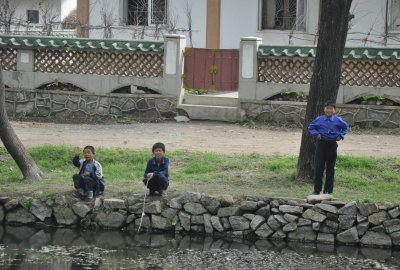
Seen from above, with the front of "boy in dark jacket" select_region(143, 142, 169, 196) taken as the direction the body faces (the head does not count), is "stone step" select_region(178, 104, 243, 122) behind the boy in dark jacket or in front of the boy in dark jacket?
behind

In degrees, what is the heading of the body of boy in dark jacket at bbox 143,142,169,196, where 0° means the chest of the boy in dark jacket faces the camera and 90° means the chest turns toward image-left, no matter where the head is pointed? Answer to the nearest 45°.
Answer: approximately 0°

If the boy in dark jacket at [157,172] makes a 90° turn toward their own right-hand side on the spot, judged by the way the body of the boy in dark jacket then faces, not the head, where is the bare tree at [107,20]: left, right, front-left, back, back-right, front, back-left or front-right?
right

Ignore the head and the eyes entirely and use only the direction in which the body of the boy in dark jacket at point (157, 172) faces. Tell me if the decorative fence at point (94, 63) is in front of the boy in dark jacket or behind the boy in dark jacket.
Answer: behind

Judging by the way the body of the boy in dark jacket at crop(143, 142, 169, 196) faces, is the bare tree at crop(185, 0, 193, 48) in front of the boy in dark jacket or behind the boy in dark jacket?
behind

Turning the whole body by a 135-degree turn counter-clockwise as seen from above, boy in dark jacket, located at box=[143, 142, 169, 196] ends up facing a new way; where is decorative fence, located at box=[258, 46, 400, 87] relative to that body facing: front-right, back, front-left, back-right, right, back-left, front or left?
front

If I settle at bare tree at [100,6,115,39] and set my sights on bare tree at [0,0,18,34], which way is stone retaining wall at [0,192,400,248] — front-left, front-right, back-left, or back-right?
back-left

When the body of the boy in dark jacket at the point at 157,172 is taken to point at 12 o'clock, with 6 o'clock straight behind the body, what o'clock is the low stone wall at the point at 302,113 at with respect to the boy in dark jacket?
The low stone wall is roughly at 7 o'clock from the boy in dark jacket.
